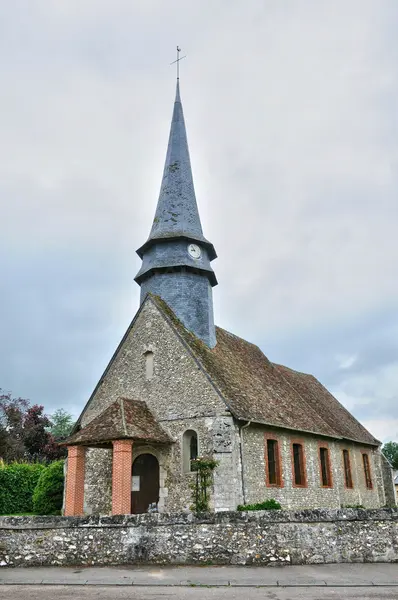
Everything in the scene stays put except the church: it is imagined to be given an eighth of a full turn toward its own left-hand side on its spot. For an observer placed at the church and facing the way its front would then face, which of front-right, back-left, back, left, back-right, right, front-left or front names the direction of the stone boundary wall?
front

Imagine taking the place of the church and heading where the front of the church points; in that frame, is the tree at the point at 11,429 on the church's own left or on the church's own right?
on the church's own right

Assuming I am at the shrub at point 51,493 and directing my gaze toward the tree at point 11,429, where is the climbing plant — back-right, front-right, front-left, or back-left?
back-right

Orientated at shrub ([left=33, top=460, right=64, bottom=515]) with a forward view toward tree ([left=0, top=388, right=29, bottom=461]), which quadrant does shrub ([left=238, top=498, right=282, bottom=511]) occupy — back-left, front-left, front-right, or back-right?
back-right

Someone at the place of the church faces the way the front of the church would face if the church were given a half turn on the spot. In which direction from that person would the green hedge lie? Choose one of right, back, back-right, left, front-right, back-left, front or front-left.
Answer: left

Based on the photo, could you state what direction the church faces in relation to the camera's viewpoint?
facing the viewer and to the left of the viewer

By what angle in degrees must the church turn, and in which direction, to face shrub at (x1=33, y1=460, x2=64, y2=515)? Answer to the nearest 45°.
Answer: approximately 45° to its right

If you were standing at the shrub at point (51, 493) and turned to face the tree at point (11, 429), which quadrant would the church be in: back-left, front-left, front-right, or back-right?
back-right

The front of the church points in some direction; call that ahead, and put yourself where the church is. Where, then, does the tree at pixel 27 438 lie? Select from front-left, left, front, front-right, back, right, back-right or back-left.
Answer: right
